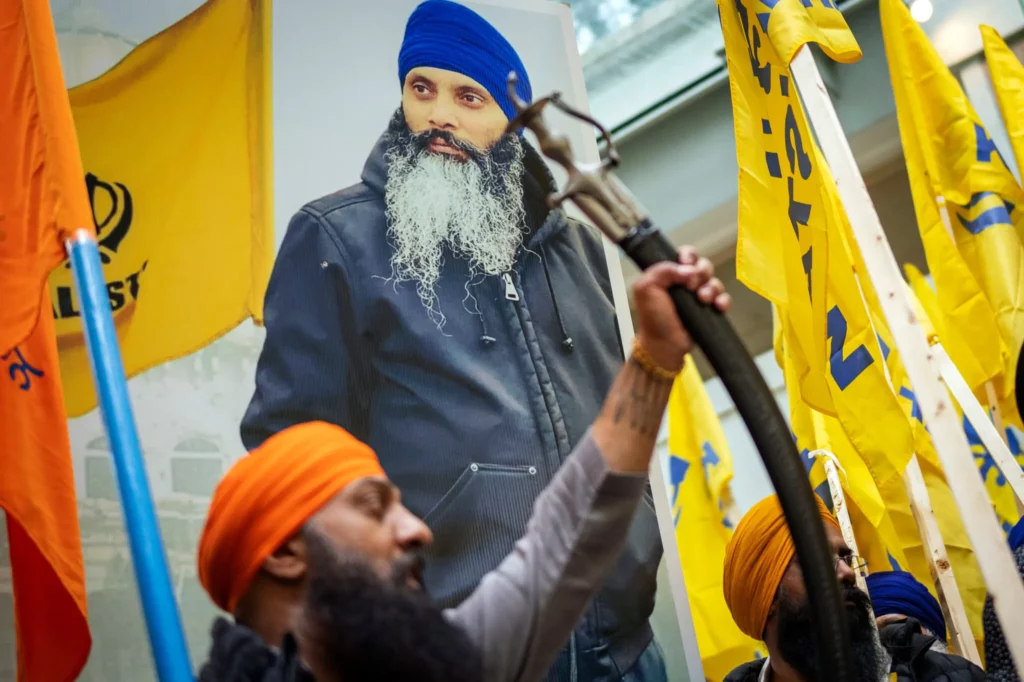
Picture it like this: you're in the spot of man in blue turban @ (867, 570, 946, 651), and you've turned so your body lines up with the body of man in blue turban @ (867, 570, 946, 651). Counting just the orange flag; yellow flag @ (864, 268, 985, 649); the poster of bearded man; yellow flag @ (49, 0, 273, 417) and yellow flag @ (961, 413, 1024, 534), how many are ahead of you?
3

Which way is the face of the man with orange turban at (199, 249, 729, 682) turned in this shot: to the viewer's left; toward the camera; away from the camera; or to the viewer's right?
to the viewer's right

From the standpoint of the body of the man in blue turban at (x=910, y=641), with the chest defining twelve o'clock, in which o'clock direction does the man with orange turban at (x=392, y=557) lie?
The man with orange turban is roughly at 11 o'clock from the man in blue turban.

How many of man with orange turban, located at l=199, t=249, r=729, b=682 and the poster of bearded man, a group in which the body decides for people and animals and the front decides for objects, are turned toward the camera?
1

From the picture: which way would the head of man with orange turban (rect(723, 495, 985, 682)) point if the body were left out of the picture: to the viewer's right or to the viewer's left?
to the viewer's right

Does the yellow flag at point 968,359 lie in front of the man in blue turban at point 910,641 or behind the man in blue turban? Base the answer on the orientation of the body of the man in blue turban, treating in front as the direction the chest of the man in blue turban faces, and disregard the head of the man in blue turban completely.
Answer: behind
